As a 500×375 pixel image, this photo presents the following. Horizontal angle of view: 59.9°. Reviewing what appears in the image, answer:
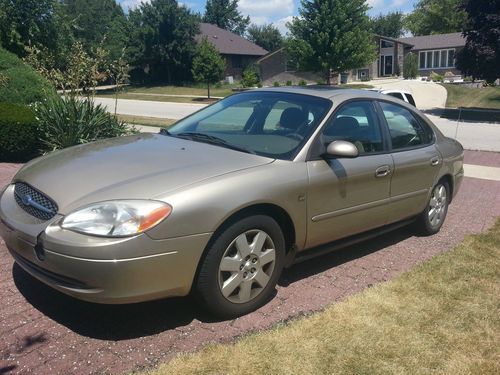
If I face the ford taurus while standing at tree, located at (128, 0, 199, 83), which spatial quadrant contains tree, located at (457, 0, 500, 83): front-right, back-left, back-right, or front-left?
front-left

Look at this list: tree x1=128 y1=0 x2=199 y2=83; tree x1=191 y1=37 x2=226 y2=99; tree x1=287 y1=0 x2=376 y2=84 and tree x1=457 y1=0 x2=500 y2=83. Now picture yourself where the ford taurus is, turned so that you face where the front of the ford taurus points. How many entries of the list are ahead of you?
0

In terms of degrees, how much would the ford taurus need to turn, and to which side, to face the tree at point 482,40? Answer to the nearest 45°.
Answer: approximately 180°

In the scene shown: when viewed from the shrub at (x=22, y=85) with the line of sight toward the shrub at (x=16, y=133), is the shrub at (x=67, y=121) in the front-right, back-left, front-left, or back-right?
front-left

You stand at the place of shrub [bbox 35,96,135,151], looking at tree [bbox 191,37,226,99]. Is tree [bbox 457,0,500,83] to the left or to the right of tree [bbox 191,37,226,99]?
right

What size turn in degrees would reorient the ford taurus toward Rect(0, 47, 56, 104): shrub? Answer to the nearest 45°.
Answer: approximately 90° to its right

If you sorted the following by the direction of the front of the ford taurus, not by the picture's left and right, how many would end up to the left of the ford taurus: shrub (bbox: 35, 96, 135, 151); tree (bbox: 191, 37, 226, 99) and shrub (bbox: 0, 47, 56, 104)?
0

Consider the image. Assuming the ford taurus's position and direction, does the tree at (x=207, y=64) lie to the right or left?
on its right

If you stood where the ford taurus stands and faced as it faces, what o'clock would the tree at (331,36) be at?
The tree is roughly at 5 o'clock from the ford taurus.

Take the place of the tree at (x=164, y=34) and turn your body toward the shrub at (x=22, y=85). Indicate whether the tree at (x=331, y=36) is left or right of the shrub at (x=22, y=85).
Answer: left

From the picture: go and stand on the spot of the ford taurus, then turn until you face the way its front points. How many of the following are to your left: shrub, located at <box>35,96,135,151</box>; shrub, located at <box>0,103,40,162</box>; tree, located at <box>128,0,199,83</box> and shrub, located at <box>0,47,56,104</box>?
0

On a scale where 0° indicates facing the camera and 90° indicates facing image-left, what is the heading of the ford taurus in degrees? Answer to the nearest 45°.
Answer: approximately 45°

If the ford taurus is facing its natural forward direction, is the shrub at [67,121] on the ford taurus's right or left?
on its right
